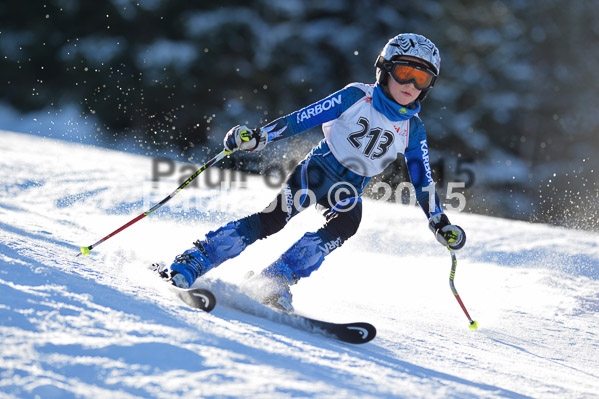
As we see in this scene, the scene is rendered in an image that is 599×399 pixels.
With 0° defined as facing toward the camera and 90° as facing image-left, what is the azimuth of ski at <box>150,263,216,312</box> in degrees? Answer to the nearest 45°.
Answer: approximately 315°

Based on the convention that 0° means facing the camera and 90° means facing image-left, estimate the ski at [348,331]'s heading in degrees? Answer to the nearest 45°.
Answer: approximately 315°
